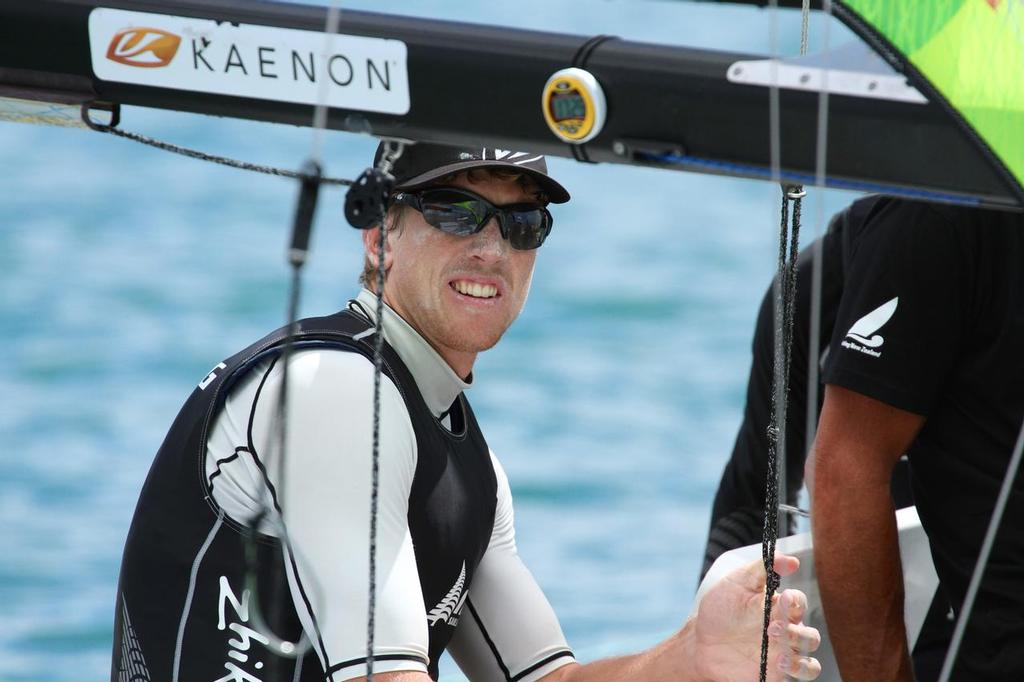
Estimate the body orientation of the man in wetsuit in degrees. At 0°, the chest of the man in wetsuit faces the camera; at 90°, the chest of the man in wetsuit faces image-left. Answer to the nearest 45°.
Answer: approximately 315°

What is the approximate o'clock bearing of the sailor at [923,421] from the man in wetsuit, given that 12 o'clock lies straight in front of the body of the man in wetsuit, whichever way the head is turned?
The sailor is roughly at 10 o'clock from the man in wetsuit.
